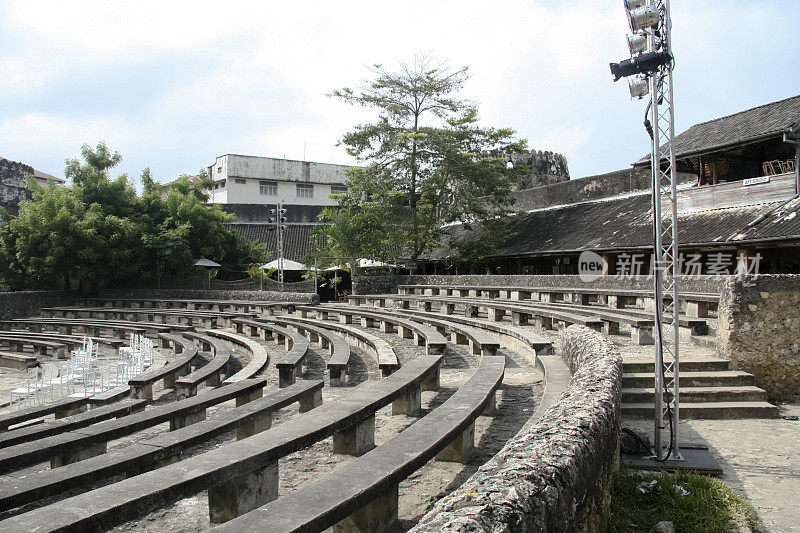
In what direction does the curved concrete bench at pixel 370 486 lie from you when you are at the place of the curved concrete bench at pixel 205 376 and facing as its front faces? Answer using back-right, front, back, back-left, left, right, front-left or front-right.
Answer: left

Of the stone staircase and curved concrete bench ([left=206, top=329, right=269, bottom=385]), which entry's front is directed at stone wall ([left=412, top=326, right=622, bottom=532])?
the stone staircase

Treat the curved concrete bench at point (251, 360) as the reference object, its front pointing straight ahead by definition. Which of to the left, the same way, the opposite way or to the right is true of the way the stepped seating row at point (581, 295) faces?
the same way

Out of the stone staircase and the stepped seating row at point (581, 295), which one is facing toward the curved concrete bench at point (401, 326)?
the stepped seating row

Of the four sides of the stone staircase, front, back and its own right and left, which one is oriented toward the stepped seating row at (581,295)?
back

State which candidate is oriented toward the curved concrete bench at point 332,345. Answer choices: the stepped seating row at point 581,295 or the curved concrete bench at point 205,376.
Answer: the stepped seating row

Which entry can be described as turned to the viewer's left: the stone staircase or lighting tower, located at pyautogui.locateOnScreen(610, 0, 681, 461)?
the lighting tower

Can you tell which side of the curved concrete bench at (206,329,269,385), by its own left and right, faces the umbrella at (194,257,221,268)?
right

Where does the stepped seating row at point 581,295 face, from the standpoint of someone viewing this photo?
facing the viewer and to the left of the viewer

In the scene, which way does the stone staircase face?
toward the camera

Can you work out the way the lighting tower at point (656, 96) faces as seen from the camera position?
facing to the left of the viewer

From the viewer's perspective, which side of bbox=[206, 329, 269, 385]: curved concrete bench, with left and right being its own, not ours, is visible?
left

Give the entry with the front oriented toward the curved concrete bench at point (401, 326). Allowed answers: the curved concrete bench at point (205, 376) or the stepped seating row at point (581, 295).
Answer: the stepped seating row

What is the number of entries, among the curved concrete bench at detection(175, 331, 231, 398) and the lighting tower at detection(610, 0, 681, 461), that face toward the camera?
0

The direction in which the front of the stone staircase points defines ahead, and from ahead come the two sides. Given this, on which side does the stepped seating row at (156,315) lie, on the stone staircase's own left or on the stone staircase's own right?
on the stone staircase's own right

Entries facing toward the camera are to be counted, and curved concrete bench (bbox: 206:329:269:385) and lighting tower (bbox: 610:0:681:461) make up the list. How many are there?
0

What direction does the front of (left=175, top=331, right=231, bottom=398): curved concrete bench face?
to the viewer's left

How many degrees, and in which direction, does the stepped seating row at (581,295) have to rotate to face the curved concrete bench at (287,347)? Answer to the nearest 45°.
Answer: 0° — it already faces it

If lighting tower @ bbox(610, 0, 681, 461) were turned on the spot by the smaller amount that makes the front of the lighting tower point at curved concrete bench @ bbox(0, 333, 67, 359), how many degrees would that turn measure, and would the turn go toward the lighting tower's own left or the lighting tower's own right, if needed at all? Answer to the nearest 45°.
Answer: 0° — it already faces it
